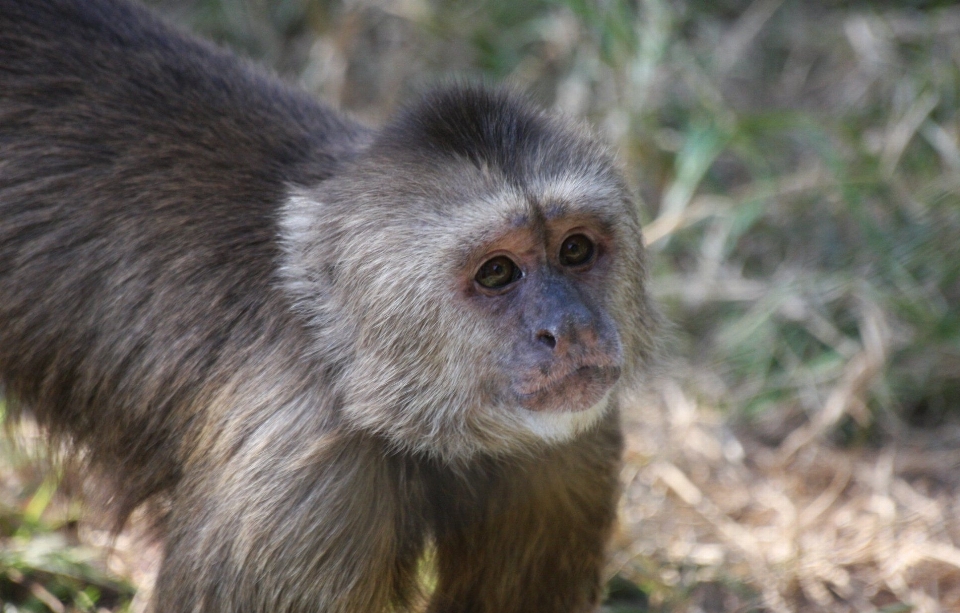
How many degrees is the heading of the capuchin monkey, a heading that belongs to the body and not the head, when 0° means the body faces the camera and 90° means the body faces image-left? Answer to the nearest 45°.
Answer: approximately 315°
